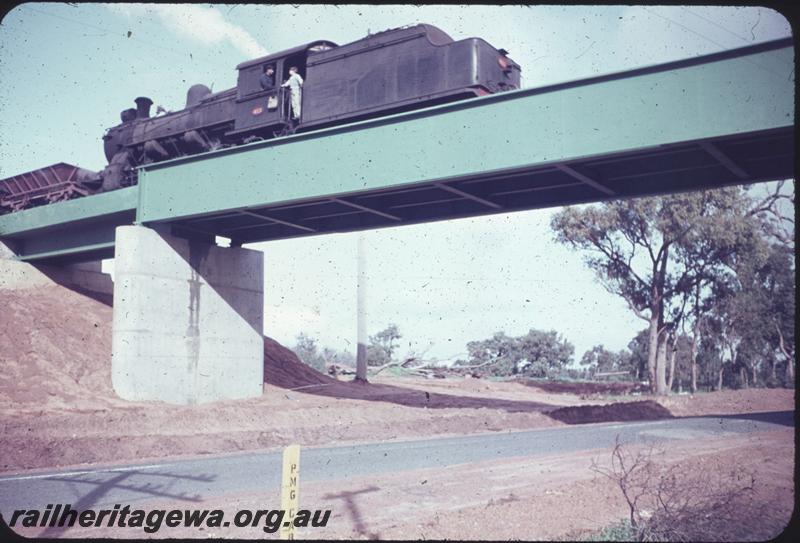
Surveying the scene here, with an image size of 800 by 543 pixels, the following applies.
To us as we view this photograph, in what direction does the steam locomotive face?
facing away from the viewer and to the left of the viewer

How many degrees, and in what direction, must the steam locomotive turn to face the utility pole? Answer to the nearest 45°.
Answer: approximately 45° to its right

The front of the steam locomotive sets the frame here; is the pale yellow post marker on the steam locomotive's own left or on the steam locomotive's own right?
on the steam locomotive's own left
